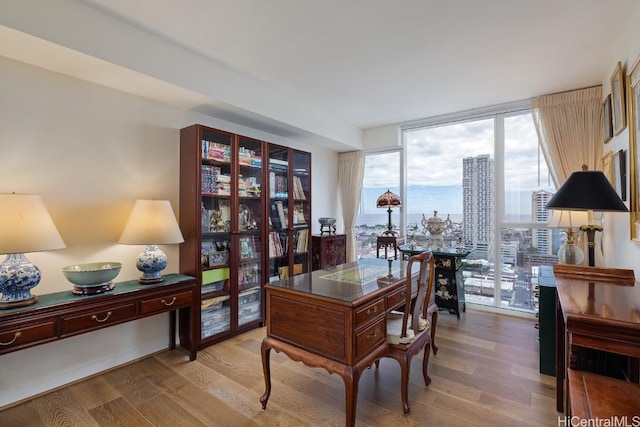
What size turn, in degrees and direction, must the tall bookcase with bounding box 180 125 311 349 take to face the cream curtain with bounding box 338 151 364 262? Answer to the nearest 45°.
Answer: approximately 90° to its left

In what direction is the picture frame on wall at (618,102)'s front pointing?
to the viewer's left

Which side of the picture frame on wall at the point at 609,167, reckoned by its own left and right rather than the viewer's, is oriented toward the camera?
left

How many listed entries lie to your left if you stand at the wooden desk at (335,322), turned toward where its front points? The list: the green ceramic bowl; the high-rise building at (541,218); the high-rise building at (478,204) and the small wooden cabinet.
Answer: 3

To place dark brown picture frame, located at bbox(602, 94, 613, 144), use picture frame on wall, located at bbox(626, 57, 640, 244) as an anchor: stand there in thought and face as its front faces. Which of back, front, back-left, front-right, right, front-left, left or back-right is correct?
right

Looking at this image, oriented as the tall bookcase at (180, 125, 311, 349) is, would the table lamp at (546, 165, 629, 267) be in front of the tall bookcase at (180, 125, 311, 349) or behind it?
in front

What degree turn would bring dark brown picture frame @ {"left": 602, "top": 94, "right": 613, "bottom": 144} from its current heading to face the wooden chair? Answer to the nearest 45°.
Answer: approximately 45° to its left

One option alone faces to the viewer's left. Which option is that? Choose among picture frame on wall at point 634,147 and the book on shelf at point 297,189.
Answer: the picture frame on wall

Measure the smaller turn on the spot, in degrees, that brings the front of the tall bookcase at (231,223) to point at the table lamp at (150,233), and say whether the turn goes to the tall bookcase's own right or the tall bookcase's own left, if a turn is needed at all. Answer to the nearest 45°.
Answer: approximately 90° to the tall bookcase's own right

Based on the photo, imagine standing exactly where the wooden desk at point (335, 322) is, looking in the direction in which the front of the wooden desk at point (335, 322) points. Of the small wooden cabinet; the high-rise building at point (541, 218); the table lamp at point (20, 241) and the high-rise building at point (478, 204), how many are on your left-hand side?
3

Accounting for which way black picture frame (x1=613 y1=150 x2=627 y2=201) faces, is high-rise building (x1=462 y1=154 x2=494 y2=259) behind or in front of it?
in front

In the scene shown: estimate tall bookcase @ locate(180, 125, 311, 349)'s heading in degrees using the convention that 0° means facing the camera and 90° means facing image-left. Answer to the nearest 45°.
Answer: approximately 315°

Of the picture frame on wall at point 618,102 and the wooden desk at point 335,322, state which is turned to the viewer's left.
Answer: the picture frame on wall

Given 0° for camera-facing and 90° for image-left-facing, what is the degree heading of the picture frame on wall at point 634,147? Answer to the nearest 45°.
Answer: approximately 90°

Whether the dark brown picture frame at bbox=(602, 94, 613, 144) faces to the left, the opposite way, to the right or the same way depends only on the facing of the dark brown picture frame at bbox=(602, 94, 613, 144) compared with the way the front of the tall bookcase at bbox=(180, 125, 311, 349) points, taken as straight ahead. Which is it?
the opposite way

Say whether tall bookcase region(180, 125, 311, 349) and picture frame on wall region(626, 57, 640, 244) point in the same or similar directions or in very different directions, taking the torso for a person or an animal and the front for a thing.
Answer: very different directions

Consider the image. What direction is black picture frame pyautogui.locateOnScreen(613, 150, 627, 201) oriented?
to the viewer's left

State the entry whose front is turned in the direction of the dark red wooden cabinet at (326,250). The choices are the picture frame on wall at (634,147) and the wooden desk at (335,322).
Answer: the picture frame on wall

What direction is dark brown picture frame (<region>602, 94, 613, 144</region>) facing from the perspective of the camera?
to the viewer's left
